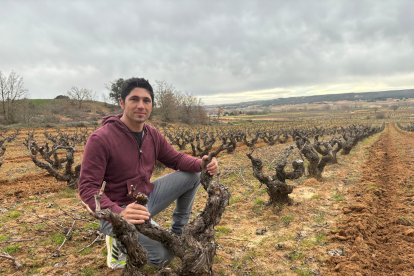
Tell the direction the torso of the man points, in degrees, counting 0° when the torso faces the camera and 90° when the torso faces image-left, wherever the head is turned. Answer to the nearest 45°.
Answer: approximately 315°

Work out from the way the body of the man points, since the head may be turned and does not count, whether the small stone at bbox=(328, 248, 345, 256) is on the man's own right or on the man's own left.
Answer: on the man's own left
